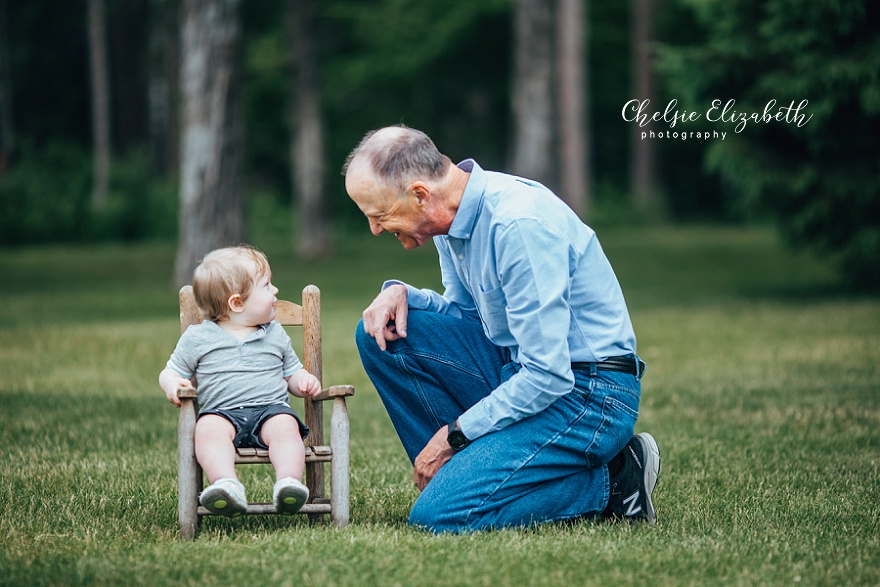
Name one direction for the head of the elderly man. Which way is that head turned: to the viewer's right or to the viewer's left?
to the viewer's left

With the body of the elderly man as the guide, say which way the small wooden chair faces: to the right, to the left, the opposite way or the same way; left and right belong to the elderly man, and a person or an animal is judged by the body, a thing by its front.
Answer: to the left

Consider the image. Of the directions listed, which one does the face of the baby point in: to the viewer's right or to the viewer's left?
to the viewer's right

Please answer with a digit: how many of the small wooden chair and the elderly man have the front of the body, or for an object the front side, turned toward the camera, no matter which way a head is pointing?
1

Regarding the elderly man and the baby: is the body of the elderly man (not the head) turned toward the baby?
yes

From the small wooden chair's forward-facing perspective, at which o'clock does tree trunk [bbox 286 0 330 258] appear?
The tree trunk is roughly at 6 o'clock from the small wooden chair.

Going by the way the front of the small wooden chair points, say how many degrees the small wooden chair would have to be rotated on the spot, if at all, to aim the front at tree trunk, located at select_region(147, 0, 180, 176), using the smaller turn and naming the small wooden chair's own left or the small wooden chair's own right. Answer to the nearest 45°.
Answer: approximately 180°

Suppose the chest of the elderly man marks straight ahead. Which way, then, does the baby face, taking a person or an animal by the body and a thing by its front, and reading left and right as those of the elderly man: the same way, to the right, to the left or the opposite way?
to the left

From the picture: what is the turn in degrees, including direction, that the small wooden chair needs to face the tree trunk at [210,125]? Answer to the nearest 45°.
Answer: approximately 180°

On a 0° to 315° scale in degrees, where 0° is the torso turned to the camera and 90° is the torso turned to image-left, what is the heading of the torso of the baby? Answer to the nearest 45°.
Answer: approximately 0°

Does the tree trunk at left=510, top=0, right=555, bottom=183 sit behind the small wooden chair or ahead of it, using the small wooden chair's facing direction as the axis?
behind

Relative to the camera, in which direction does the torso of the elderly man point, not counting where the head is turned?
to the viewer's left
